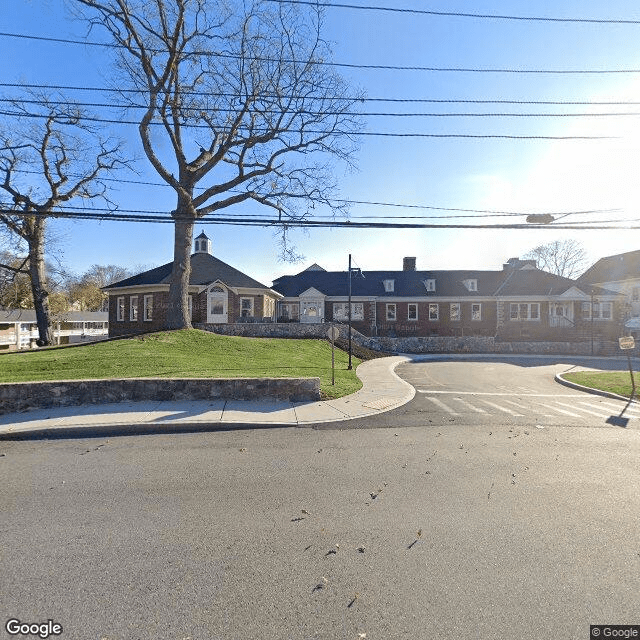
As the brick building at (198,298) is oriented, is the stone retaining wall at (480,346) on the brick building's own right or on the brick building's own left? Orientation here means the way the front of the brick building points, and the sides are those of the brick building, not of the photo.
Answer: on the brick building's own left

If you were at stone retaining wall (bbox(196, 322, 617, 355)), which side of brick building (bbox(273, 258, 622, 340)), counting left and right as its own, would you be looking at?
front

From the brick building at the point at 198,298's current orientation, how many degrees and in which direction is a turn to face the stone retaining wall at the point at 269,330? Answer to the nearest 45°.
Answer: approximately 45° to its left

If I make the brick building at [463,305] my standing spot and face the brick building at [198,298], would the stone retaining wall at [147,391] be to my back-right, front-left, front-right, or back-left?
front-left

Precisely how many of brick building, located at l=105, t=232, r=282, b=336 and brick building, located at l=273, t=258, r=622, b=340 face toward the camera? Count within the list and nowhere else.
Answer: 2

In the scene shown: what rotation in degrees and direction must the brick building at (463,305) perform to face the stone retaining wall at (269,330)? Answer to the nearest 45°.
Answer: approximately 45° to its right

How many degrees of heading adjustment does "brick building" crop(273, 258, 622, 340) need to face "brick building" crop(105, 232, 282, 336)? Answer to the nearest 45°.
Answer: approximately 45° to its right

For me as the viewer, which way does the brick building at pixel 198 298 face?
facing the viewer

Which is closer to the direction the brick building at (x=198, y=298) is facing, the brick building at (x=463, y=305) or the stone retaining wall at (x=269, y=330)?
the stone retaining wall

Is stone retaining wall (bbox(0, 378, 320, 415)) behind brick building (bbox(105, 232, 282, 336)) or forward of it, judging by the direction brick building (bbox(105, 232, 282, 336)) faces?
forward

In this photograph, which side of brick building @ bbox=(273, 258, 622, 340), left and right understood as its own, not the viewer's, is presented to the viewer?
front

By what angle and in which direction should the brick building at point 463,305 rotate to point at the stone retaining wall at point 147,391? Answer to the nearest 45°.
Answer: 0° — it already faces it
